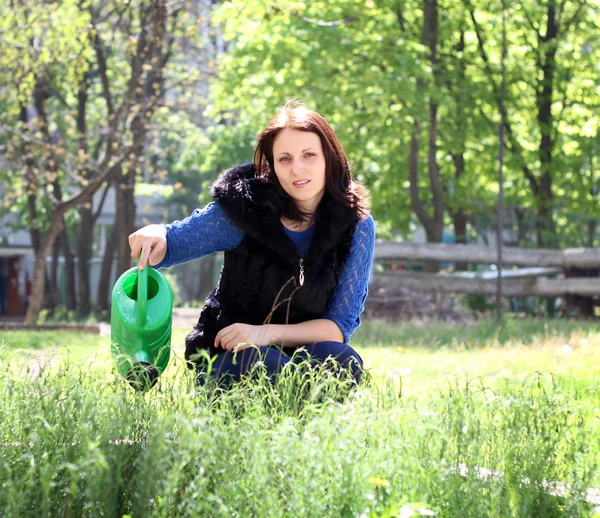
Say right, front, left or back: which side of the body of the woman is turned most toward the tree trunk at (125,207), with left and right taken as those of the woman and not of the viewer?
back

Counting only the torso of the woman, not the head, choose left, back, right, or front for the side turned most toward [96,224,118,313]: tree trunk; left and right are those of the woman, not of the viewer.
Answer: back

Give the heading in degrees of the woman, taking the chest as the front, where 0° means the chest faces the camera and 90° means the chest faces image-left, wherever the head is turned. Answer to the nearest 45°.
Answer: approximately 0°

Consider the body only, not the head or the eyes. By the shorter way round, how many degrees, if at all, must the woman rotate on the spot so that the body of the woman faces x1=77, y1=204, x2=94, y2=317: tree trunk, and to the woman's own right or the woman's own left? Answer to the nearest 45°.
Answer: approximately 180°

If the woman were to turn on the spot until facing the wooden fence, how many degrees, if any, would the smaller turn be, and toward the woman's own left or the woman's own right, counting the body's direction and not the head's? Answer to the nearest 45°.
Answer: approximately 180°

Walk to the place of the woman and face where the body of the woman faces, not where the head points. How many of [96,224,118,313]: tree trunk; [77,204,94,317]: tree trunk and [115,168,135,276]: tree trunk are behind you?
3

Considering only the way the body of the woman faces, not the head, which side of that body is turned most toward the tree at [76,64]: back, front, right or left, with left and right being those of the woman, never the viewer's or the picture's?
back
